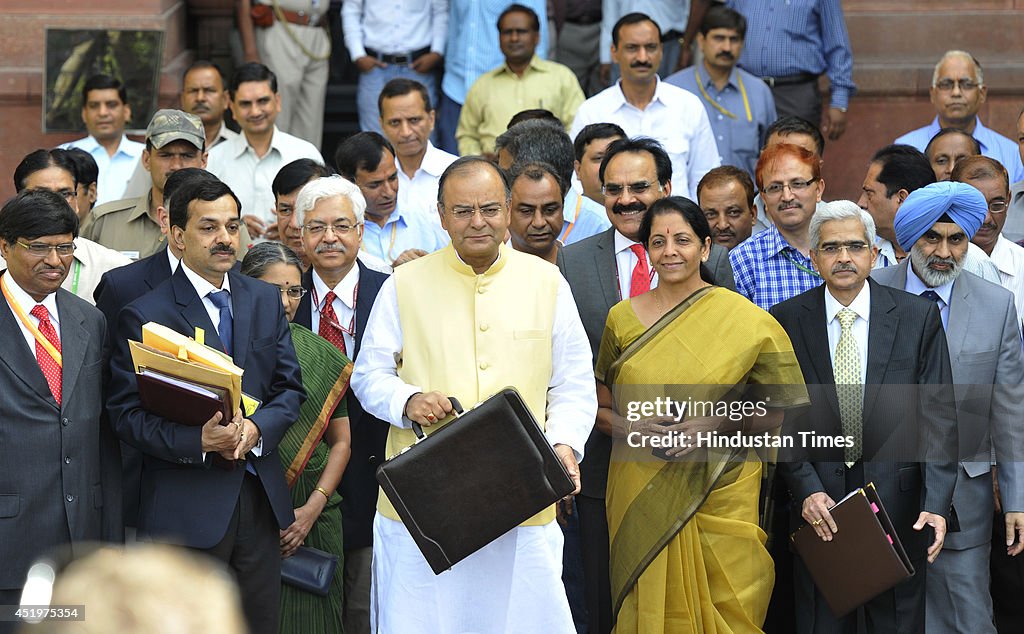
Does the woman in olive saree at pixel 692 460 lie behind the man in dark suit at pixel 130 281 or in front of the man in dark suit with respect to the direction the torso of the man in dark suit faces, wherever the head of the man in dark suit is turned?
in front

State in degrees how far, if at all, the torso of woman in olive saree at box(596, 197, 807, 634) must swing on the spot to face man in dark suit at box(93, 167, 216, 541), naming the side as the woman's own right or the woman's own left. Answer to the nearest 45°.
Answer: approximately 45° to the woman's own right

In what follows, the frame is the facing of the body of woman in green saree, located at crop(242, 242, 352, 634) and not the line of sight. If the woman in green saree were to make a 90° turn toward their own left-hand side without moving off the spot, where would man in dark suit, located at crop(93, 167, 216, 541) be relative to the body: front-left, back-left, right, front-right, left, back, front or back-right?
back

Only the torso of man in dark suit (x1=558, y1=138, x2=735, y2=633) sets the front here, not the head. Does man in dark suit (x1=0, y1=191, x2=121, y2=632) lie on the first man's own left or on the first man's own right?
on the first man's own right

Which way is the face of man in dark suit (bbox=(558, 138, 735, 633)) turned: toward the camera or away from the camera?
toward the camera

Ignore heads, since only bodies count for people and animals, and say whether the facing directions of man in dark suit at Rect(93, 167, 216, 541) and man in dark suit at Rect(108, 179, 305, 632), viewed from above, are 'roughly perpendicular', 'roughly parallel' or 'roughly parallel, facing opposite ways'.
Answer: roughly parallel

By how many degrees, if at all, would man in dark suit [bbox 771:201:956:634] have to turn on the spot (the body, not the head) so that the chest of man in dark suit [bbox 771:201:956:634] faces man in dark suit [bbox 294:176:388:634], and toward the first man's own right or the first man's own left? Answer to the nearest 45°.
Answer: approximately 90° to the first man's own right

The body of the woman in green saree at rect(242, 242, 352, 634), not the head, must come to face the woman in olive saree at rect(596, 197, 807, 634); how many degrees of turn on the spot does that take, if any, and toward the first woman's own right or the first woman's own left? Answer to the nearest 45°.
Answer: approximately 90° to the first woman's own left

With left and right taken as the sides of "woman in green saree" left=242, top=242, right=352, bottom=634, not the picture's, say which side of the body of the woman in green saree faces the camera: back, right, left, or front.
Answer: front

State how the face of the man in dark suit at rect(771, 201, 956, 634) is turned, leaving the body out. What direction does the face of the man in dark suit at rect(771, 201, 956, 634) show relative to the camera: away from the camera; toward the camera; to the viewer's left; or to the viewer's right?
toward the camera

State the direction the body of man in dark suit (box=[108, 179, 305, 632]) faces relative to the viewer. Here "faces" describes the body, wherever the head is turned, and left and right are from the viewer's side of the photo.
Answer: facing the viewer and to the right of the viewer

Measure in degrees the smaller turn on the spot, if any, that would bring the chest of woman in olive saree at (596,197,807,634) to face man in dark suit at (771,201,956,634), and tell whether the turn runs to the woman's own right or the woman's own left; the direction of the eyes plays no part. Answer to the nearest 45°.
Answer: approximately 135° to the woman's own left

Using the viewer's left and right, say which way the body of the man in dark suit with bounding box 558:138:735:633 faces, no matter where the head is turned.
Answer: facing the viewer

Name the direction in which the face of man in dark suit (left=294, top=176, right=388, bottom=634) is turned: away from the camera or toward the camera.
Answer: toward the camera
